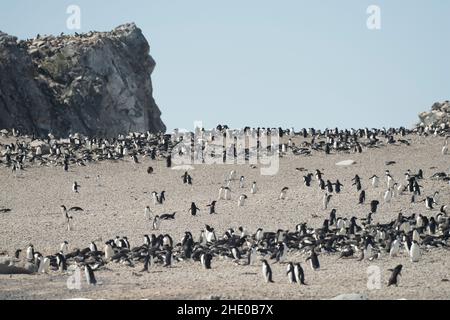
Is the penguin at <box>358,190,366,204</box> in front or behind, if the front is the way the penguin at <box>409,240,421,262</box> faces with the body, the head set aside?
behind

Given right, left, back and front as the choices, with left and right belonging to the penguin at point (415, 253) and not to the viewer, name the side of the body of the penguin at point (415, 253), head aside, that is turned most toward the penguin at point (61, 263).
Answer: right

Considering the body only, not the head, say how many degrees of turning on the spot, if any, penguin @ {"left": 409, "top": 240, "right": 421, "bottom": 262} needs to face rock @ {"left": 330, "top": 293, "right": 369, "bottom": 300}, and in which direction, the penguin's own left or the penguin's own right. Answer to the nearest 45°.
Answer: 0° — it already faces it

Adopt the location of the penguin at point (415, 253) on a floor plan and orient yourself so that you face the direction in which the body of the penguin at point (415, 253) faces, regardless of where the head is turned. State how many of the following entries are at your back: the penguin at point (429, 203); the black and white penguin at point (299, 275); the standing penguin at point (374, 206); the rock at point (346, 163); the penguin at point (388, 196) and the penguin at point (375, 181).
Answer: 5

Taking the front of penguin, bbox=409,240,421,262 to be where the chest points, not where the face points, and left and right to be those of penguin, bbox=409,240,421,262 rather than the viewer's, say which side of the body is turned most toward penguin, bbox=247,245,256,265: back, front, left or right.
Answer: right

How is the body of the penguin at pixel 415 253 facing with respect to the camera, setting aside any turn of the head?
toward the camera

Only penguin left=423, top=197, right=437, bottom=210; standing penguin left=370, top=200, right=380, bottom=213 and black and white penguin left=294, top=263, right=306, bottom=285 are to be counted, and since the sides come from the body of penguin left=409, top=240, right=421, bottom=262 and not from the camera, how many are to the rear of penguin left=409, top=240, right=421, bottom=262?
2

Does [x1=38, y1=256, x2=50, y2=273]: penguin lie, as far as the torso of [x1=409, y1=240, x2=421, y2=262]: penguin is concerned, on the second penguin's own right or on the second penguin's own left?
on the second penguin's own right

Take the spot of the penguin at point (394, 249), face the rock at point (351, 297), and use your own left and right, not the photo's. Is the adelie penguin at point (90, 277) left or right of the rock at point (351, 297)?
right

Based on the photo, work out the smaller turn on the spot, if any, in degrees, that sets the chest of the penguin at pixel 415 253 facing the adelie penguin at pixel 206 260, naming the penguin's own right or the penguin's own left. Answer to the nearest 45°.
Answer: approximately 90° to the penguin's own right

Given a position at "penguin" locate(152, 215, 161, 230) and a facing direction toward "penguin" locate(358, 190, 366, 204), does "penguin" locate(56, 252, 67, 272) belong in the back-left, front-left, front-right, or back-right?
back-right

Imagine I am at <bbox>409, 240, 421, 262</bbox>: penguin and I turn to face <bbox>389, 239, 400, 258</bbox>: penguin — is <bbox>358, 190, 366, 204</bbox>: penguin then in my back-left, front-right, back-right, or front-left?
front-right
